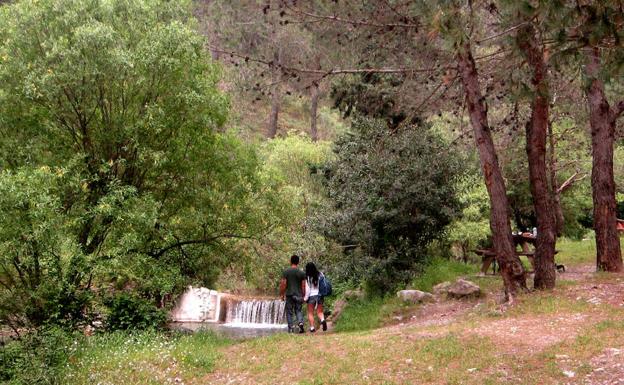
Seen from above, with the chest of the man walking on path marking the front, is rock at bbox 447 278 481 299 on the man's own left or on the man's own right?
on the man's own right

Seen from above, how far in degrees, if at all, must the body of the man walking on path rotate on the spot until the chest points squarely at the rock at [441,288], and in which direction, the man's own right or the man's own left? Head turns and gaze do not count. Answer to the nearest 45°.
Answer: approximately 45° to the man's own right

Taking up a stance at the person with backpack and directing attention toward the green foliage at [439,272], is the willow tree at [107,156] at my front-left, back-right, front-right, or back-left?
back-left

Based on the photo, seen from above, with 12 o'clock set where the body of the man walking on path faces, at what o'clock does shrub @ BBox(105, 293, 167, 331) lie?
The shrub is roughly at 9 o'clock from the man walking on path.

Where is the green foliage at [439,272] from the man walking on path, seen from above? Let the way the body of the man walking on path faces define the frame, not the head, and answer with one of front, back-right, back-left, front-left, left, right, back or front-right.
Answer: front-right

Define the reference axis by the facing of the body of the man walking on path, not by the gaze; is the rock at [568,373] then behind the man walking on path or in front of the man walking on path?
behind

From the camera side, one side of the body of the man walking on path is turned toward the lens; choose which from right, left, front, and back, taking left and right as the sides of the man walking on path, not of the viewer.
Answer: back

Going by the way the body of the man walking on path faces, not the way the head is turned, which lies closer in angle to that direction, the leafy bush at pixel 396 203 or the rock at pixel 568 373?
the leafy bush

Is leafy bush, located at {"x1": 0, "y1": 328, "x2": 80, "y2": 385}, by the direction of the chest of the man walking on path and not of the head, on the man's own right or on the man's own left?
on the man's own left

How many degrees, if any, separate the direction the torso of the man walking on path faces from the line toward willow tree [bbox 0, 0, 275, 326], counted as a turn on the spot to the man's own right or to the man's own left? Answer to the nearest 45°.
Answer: approximately 90° to the man's own left
